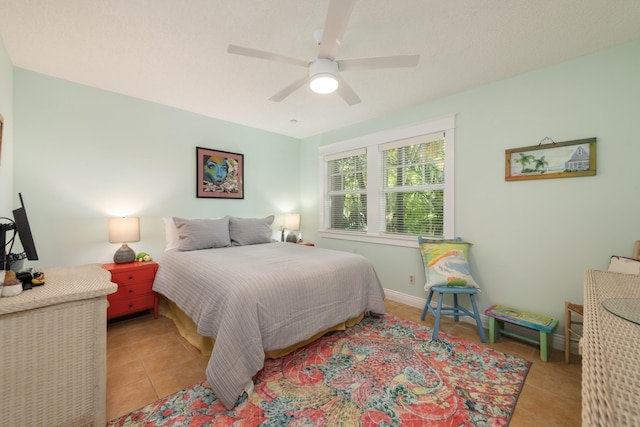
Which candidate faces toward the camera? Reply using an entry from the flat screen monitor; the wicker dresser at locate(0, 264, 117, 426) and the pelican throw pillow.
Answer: the pelican throw pillow

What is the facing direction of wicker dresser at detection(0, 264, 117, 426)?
to the viewer's right

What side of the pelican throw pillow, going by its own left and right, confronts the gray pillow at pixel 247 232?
right

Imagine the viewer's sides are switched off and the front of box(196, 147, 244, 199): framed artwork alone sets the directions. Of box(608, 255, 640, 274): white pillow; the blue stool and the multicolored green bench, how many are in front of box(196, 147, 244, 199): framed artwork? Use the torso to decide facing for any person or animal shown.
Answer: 3

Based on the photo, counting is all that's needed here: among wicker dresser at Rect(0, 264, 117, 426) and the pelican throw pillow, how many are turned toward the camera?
1

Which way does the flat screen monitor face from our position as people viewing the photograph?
facing to the right of the viewer

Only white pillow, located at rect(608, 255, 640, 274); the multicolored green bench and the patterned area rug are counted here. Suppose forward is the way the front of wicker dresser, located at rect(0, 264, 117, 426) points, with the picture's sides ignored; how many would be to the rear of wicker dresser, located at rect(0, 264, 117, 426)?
0

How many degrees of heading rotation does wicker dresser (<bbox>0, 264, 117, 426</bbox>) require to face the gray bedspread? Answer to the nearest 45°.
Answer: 0° — it already faces it

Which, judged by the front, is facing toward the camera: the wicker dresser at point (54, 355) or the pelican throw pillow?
the pelican throw pillow

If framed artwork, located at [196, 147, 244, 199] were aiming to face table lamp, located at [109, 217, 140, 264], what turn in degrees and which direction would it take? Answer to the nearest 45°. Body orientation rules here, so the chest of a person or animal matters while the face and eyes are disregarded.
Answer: approximately 90° to its right

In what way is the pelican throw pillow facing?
toward the camera

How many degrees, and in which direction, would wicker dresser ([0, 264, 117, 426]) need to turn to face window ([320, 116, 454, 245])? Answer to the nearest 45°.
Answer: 0° — it already faces it

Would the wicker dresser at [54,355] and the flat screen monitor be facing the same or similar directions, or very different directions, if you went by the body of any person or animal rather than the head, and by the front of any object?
same or similar directions

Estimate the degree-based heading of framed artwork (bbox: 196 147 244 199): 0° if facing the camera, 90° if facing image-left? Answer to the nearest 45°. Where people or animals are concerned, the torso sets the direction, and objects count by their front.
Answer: approximately 315°
